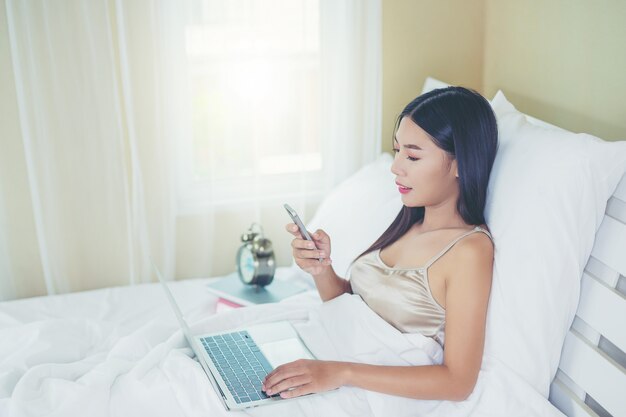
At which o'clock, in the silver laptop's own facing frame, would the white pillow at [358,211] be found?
The white pillow is roughly at 10 o'clock from the silver laptop.

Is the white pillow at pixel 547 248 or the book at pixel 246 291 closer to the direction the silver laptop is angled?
the white pillow

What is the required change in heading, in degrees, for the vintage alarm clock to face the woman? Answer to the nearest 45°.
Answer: approximately 90° to its left

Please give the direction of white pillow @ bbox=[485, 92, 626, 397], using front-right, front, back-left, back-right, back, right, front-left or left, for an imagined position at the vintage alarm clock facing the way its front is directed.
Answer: left

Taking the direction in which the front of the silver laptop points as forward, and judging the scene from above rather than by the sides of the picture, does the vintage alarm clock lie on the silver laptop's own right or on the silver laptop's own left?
on the silver laptop's own left

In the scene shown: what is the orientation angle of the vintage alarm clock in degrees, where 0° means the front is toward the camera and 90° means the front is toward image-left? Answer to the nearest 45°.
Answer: approximately 45°

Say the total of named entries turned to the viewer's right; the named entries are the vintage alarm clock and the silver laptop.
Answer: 1

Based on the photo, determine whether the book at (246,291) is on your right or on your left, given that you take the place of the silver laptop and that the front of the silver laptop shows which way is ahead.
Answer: on your left

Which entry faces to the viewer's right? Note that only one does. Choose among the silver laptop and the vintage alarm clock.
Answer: the silver laptop

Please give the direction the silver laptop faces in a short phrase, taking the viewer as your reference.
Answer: facing to the right of the viewer
